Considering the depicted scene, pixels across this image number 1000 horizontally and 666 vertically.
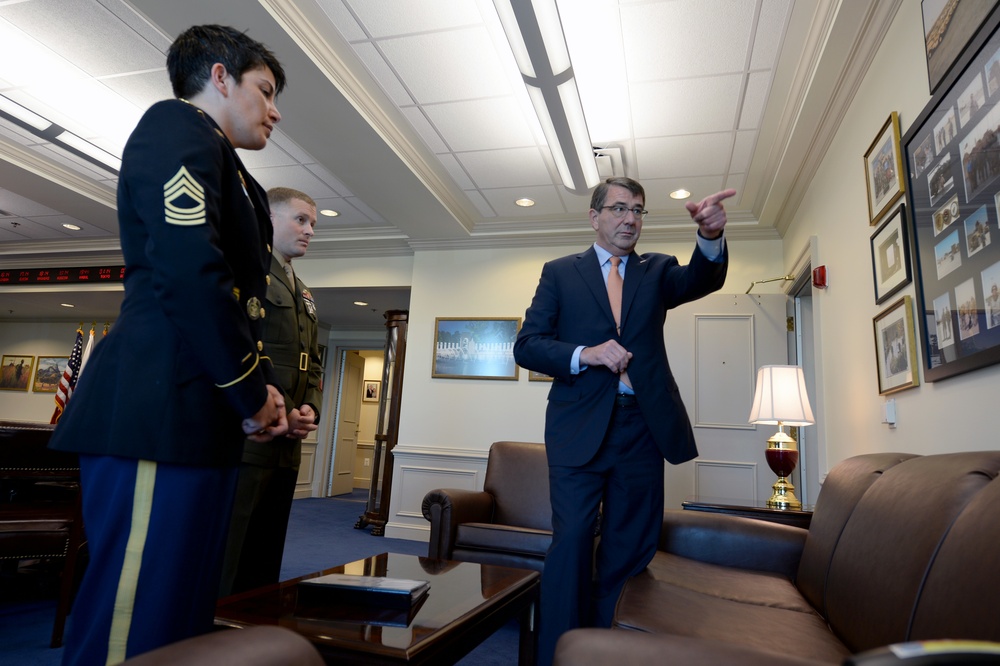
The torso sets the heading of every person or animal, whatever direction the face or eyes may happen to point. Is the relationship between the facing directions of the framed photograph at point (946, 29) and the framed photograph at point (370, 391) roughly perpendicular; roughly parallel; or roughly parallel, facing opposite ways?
roughly perpendicular

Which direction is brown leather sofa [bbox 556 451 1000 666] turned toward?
to the viewer's left

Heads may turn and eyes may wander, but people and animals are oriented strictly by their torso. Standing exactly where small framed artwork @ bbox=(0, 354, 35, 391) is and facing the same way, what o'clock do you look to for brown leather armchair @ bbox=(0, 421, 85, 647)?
The brown leather armchair is roughly at 12 o'clock from the small framed artwork.

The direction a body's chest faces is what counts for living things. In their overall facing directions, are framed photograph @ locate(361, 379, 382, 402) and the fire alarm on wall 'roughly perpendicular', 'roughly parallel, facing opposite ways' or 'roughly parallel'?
roughly perpendicular

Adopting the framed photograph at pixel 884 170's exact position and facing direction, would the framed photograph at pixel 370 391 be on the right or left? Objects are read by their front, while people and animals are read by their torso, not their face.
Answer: on its right

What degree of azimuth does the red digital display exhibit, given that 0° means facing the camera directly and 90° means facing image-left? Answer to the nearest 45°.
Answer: approximately 0°

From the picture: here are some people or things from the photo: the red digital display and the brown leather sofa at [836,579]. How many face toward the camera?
1
